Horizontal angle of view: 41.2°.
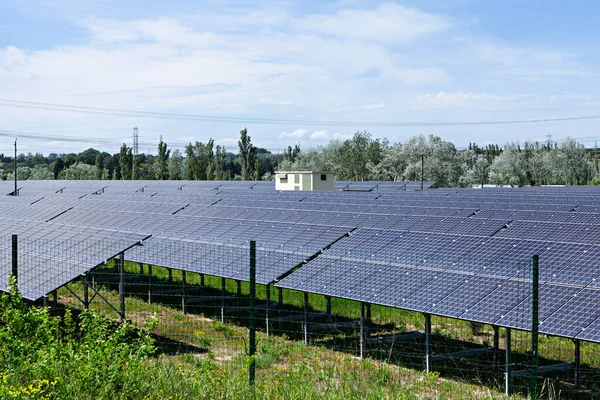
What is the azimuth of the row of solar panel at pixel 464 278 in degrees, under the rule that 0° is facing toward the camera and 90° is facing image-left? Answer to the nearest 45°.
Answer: approximately 45°

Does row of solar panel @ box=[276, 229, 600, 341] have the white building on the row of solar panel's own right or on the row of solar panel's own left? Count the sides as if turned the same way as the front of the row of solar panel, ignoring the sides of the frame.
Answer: on the row of solar panel's own right

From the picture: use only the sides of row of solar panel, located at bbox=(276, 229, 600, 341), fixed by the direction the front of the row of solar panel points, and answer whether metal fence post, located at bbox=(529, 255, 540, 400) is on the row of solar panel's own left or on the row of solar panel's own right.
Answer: on the row of solar panel's own left

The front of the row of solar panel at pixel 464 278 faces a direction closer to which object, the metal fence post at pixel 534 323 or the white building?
the metal fence post
